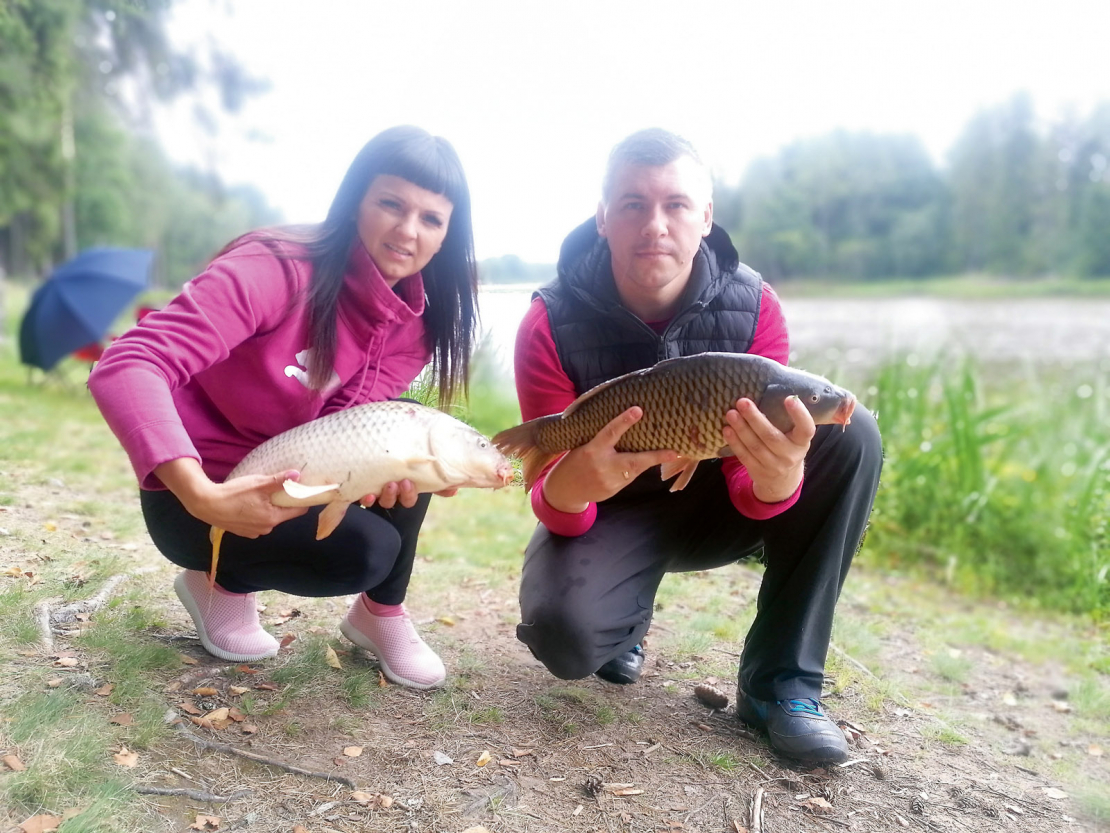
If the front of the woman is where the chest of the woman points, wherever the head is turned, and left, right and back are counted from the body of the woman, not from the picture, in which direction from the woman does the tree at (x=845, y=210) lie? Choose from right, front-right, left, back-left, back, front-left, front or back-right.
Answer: left

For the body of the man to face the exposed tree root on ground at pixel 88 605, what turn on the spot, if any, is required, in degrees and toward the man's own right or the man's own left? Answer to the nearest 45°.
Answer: approximately 90° to the man's own right

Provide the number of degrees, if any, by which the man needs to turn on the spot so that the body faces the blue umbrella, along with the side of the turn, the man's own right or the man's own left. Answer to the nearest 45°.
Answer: approximately 135° to the man's own right

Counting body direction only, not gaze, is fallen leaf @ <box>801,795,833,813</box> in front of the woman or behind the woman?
in front

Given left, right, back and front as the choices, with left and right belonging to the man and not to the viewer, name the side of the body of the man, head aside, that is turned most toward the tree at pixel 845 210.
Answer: back

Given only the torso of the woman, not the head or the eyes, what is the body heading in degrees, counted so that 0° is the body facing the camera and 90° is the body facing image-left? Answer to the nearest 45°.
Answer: approximately 315°
